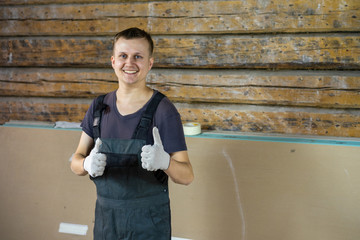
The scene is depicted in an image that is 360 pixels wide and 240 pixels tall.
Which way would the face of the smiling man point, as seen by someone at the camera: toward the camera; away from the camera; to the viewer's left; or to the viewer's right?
toward the camera

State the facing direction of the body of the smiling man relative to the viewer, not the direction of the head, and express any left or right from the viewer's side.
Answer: facing the viewer

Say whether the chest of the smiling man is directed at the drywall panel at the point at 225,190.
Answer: no
